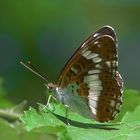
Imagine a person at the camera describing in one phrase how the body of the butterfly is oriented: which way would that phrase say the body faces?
to the viewer's left
